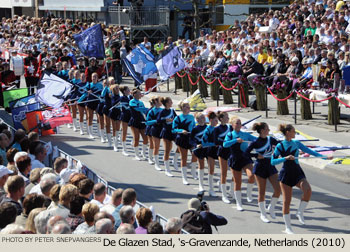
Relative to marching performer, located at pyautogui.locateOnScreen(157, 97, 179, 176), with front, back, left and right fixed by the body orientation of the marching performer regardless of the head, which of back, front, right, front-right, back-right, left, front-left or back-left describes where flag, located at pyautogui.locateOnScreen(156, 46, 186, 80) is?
back-left

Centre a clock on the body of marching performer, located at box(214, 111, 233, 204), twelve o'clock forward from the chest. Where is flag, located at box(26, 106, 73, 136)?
The flag is roughly at 6 o'clock from the marching performer.

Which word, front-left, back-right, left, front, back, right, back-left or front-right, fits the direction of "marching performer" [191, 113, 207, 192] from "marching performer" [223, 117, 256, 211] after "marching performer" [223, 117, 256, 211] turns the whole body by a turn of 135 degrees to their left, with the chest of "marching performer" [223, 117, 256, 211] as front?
front-left

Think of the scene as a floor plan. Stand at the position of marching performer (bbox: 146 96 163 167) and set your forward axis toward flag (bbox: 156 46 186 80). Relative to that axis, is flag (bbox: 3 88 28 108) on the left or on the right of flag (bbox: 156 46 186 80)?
left

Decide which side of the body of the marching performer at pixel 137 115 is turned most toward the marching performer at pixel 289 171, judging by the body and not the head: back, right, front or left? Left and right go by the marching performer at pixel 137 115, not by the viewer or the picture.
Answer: front

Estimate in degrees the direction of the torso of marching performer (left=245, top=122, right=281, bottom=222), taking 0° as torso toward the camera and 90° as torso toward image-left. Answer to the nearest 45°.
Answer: approximately 315°

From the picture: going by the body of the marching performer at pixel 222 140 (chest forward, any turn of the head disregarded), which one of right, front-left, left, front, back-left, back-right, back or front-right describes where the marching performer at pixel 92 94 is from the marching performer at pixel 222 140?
back

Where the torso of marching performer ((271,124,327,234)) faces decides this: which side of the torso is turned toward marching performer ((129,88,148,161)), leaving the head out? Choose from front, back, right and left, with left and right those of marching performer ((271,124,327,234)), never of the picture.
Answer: back

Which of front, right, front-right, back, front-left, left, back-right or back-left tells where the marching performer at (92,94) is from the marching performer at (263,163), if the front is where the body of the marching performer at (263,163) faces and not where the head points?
back
